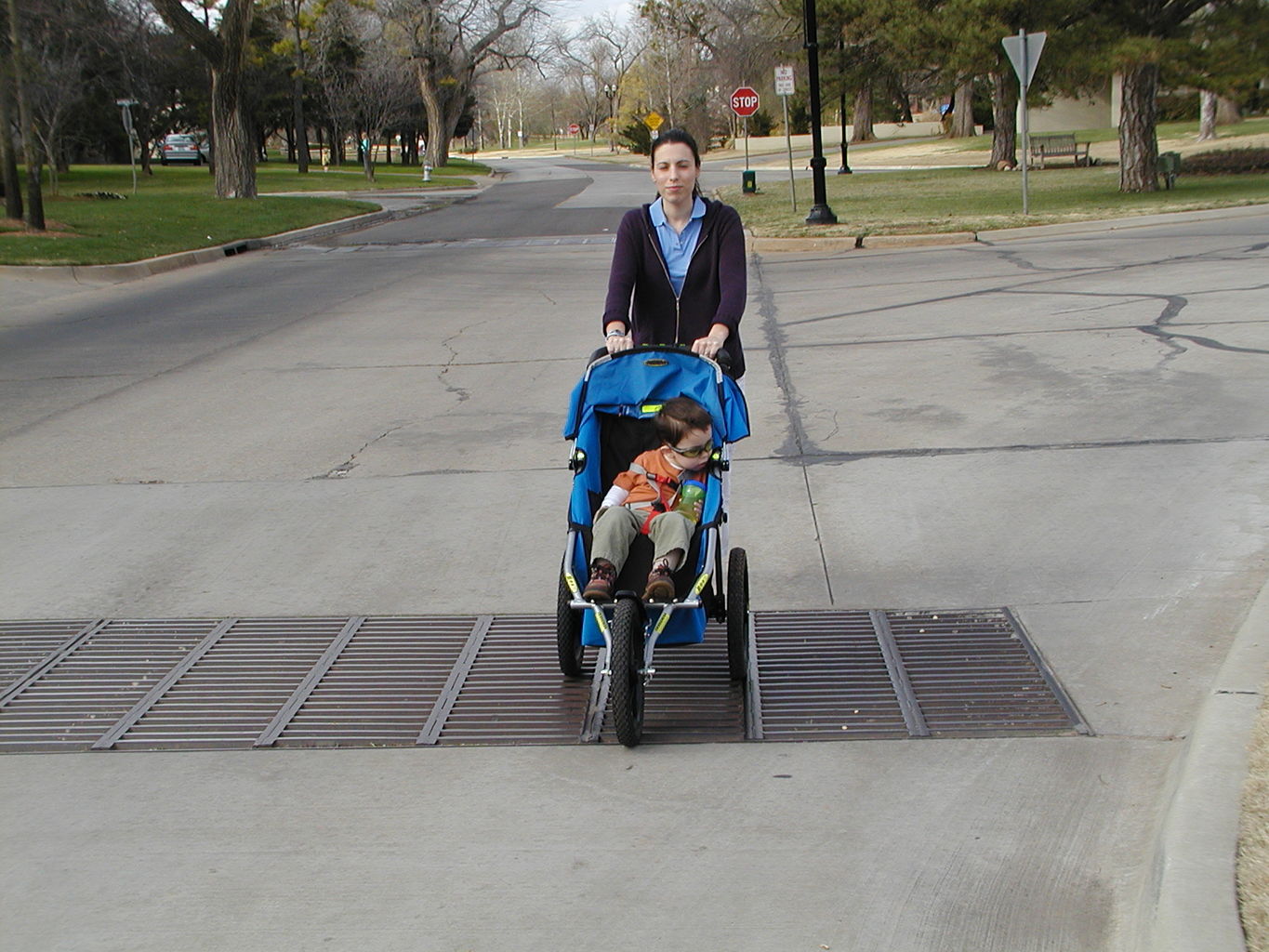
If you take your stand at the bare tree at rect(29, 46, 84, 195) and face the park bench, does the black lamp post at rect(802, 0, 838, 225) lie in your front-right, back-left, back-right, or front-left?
front-right

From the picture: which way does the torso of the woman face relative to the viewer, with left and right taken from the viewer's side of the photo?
facing the viewer

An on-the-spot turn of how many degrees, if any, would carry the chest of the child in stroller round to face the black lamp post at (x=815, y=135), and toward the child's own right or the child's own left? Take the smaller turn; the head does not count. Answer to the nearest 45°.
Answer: approximately 180°

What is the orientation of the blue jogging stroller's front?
toward the camera

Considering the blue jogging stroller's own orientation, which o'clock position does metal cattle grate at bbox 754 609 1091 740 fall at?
The metal cattle grate is roughly at 9 o'clock from the blue jogging stroller.

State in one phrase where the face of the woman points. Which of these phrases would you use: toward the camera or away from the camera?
toward the camera

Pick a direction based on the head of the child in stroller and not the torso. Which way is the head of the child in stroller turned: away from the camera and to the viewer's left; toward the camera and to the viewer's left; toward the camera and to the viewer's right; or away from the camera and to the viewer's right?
toward the camera and to the viewer's right

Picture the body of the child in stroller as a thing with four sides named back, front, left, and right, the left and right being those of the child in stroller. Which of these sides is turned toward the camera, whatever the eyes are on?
front

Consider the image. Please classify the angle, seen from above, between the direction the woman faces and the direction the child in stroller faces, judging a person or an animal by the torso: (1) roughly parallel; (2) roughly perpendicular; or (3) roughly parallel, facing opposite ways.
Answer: roughly parallel

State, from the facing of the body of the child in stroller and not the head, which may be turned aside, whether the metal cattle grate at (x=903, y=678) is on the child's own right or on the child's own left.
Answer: on the child's own left
